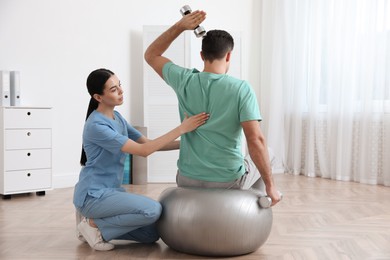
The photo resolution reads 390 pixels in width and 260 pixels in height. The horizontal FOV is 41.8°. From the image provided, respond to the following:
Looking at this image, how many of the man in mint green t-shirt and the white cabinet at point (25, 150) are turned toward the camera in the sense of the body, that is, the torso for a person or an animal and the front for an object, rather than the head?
1

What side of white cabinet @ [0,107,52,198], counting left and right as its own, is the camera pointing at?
front

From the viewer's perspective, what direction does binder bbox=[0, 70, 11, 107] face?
toward the camera

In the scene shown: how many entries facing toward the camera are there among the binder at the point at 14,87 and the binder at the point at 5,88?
2

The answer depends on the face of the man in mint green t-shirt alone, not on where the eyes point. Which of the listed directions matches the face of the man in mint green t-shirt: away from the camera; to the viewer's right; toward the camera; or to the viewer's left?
away from the camera

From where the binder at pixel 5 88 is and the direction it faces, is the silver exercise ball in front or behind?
in front

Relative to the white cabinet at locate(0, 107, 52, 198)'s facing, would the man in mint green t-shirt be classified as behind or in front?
in front

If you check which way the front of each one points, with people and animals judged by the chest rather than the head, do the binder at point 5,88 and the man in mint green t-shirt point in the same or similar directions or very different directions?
very different directions

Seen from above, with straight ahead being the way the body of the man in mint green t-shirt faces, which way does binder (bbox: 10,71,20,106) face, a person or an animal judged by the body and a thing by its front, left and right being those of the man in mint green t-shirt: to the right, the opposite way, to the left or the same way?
the opposite way

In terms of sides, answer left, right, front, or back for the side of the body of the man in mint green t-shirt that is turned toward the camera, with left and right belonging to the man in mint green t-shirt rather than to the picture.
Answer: back

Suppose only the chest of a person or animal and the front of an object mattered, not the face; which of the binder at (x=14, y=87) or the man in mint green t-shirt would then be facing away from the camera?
the man in mint green t-shirt

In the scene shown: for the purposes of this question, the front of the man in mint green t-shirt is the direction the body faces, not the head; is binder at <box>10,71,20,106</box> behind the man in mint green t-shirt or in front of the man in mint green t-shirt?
in front

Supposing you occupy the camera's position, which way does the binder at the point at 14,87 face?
facing the viewer
